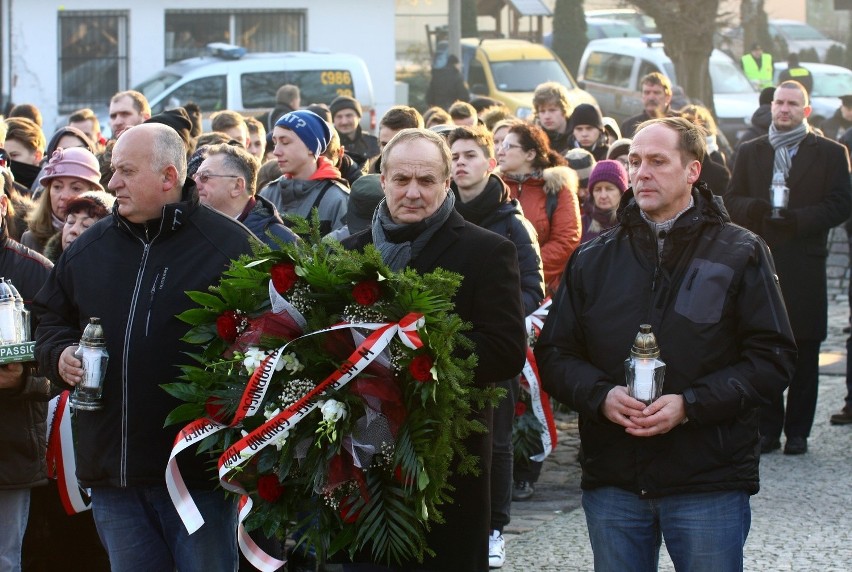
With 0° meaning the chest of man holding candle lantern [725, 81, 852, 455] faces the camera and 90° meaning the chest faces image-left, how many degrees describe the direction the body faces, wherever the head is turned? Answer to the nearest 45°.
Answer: approximately 0°

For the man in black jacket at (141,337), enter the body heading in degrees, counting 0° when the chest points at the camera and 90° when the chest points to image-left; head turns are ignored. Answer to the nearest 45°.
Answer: approximately 45°

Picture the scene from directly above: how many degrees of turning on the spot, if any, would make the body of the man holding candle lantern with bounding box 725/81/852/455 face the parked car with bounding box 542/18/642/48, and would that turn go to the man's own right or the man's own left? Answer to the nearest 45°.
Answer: approximately 180°

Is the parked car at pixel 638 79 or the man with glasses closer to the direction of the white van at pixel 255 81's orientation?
the man with glasses

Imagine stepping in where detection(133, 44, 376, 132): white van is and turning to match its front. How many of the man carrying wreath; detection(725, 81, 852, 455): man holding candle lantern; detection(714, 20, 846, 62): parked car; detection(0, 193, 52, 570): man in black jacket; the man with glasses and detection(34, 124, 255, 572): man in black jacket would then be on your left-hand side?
5

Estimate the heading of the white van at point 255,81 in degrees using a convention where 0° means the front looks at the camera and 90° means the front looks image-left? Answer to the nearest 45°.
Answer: approximately 90°

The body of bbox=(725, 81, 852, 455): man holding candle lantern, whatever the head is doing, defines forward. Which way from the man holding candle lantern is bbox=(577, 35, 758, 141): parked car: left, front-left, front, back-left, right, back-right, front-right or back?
back

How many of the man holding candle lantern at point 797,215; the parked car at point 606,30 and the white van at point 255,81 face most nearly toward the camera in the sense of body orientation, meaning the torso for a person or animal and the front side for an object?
1

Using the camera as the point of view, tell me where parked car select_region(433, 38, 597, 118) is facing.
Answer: facing the viewer and to the right of the viewer

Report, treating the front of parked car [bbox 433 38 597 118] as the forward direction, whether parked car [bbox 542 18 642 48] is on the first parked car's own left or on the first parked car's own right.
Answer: on the first parked car's own left
